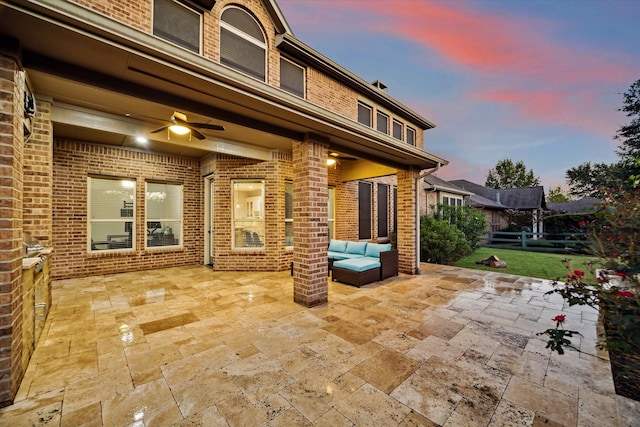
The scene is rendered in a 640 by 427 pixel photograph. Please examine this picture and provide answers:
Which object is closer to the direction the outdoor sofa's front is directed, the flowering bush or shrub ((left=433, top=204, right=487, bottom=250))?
the flowering bush

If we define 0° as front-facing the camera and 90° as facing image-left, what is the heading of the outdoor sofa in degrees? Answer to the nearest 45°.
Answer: approximately 45°

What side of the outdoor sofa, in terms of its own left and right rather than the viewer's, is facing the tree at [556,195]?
back

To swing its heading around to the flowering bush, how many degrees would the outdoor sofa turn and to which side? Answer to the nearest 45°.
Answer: approximately 90° to its left
